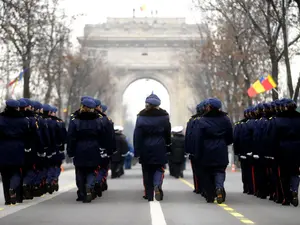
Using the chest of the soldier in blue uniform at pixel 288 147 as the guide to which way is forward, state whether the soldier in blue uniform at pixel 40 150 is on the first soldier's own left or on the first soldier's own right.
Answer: on the first soldier's own left

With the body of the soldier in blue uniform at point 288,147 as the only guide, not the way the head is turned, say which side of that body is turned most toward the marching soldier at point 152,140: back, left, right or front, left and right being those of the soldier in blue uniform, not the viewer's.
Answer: left

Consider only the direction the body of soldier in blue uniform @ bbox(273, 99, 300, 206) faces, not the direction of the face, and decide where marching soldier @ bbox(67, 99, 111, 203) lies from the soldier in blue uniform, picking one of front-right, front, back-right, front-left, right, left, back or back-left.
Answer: left

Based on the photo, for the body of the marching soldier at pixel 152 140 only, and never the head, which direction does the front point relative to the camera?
away from the camera

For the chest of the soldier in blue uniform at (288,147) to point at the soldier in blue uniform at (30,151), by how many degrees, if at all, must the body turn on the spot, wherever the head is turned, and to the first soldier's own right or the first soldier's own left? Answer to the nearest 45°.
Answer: approximately 90° to the first soldier's own left

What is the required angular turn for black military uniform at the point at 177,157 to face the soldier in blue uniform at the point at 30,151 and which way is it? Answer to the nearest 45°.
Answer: approximately 180°

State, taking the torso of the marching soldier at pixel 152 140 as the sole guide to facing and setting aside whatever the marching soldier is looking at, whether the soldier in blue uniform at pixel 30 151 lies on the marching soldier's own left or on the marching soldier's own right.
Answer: on the marching soldier's own left

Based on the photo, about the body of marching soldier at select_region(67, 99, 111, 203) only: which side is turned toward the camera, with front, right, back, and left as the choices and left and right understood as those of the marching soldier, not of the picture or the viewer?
back

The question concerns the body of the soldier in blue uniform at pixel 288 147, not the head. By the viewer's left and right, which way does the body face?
facing away from the viewer

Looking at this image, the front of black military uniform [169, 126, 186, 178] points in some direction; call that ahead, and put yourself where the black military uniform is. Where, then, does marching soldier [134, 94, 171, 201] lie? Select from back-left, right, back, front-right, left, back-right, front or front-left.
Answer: back

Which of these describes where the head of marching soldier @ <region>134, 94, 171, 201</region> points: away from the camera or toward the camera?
away from the camera

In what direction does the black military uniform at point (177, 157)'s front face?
away from the camera

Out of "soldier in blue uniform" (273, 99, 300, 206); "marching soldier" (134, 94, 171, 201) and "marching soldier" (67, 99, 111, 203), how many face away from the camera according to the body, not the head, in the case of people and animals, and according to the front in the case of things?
3
